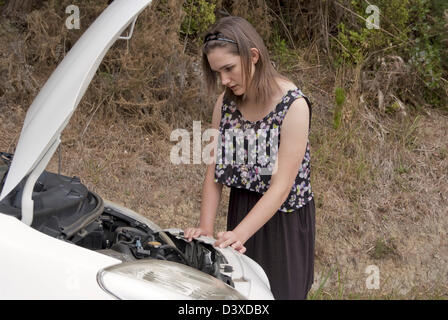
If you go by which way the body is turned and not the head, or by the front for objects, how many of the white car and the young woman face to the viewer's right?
1

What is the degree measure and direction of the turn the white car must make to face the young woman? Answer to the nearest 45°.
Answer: approximately 45° to its left

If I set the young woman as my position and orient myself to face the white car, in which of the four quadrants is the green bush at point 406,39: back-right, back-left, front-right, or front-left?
back-right

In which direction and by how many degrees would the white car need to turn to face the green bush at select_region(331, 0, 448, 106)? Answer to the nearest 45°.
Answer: approximately 45° to its left

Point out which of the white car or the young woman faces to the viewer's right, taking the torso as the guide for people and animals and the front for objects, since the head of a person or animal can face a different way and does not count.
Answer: the white car

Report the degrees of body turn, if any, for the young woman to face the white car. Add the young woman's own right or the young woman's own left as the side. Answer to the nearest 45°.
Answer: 0° — they already face it

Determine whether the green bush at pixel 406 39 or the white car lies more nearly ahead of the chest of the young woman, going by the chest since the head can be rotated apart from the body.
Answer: the white car

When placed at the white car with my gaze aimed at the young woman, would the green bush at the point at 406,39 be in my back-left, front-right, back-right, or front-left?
front-left

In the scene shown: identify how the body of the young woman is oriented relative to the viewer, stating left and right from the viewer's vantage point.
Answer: facing the viewer and to the left of the viewer

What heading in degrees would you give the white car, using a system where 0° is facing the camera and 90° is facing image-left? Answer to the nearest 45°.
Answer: approximately 270°
